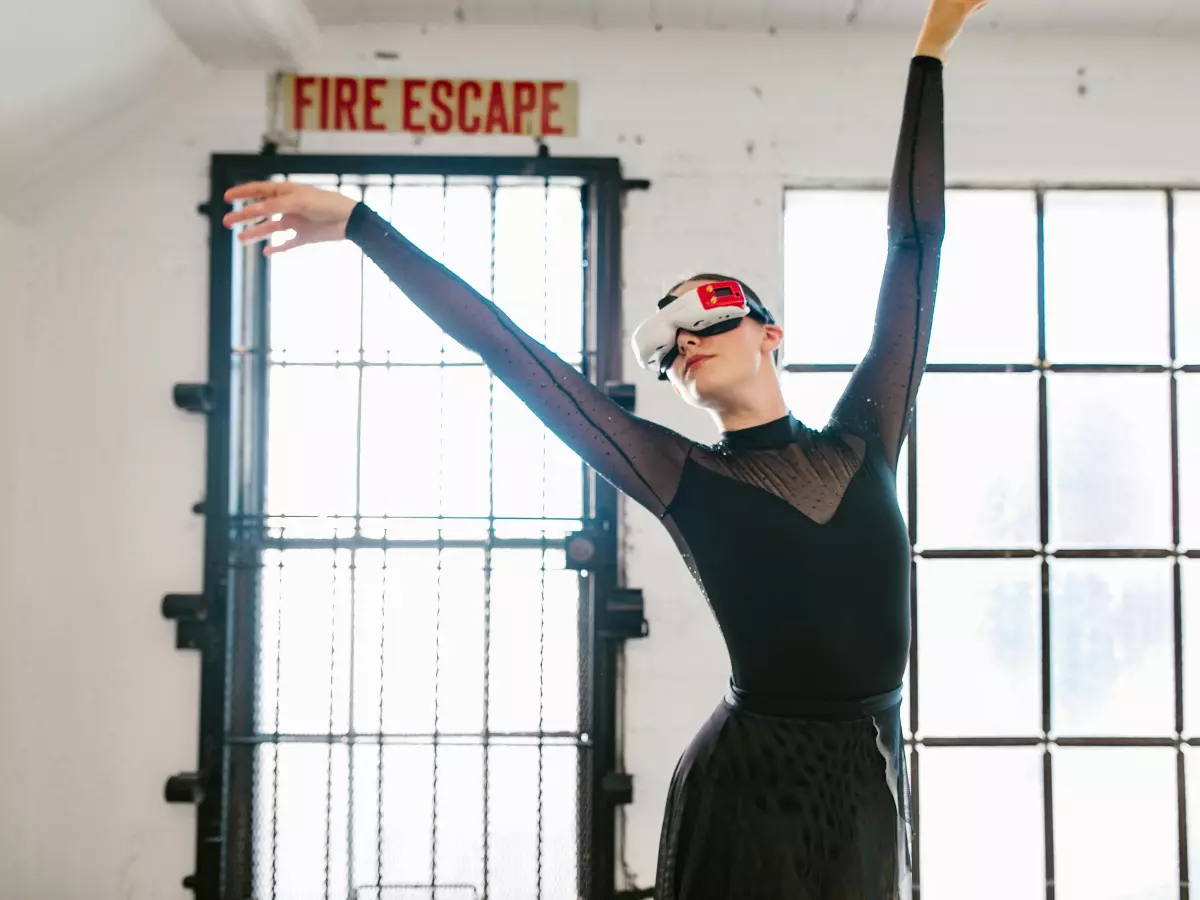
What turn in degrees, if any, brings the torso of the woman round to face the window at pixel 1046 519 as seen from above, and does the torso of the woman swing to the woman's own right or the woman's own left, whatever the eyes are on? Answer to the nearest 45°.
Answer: approximately 135° to the woman's own left

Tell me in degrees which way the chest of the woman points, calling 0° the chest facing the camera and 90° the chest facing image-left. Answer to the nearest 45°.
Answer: approximately 0°

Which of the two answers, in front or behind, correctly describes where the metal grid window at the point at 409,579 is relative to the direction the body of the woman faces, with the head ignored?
behind

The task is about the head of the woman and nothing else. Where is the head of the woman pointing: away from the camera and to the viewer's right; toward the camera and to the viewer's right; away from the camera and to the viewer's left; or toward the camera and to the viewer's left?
toward the camera and to the viewer's left
